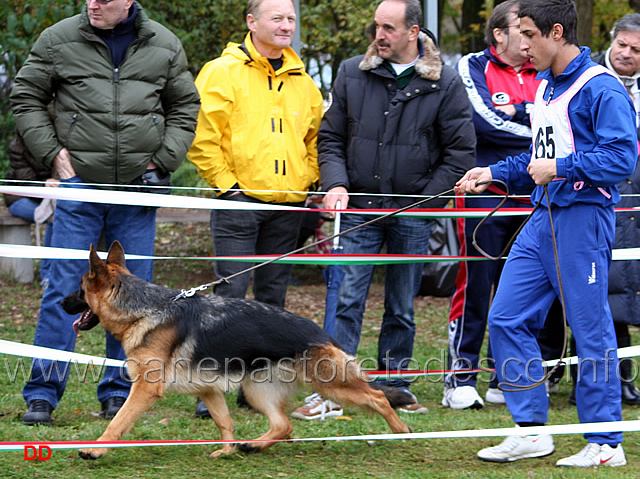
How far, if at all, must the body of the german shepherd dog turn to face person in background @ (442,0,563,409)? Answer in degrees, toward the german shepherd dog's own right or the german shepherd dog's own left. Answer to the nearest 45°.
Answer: approximately 135° to the german shepherd dog's own right

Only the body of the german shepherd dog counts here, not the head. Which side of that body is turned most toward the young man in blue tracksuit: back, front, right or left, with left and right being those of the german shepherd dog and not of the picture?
back

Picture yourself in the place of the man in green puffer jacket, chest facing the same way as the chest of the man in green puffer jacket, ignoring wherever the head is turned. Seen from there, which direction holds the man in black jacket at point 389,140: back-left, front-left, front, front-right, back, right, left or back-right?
left

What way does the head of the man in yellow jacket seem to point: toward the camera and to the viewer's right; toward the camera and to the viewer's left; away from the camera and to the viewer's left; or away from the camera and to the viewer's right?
toward the camera and to the viewer's right

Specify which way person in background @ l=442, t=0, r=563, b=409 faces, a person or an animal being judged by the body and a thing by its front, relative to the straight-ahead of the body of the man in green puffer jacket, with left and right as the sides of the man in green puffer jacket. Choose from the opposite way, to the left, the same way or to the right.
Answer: the same way

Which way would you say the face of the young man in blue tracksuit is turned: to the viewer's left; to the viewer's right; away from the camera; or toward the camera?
to the viewer's left

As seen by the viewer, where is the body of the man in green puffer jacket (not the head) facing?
toward the camera

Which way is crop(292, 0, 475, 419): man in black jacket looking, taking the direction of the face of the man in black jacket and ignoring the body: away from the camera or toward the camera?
toward the camera

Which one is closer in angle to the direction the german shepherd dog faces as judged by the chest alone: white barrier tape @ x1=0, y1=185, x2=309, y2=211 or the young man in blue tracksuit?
the white barrier tape

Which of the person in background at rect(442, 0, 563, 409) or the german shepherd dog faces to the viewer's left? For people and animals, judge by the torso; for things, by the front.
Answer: the german shepherd dog

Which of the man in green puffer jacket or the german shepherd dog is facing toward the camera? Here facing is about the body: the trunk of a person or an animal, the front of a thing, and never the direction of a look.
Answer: the man in green puffer jacket

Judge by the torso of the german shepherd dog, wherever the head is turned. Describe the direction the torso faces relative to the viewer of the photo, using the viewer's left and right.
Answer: facing to the left of the viewer

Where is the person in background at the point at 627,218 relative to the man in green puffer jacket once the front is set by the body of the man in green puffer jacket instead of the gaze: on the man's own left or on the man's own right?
on the man's own left

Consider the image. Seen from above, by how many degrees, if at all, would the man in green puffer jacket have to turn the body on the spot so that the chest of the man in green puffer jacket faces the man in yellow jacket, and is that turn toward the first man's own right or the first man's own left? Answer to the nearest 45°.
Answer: approximately 90° to the first man's own left

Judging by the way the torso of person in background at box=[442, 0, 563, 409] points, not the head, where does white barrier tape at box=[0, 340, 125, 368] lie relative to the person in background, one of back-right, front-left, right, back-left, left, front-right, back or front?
right

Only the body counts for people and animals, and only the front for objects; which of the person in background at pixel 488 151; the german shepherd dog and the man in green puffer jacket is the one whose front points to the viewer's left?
the german shepherd dog
